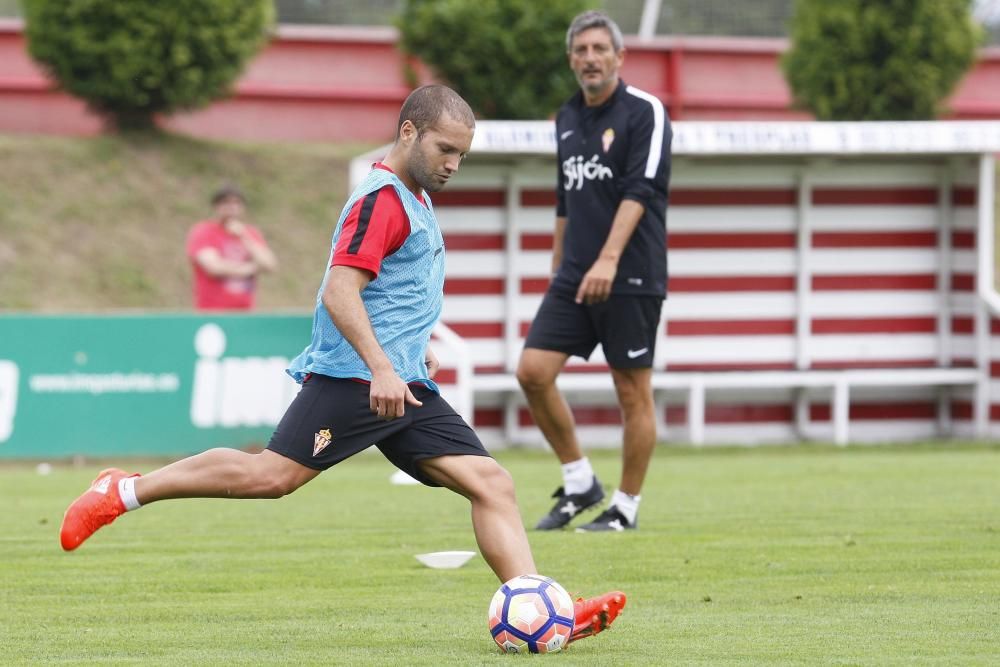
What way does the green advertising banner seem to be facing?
toward the camera

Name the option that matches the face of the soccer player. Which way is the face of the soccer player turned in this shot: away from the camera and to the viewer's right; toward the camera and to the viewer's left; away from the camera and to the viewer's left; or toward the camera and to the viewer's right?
toward the camera and to the viewer's right

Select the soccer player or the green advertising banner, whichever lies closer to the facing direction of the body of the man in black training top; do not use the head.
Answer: the soccer player

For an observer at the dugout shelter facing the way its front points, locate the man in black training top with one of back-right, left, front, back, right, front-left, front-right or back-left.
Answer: front

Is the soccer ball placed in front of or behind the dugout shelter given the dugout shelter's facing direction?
in front

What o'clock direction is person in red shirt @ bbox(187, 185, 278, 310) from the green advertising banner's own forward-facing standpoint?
The person in red shirt is roughly at 7 o'clock from the green advertising banner.

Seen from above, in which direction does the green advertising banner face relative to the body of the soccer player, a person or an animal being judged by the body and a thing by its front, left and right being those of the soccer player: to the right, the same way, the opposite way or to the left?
to the right

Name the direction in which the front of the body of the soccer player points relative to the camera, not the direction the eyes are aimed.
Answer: to the viewer's right

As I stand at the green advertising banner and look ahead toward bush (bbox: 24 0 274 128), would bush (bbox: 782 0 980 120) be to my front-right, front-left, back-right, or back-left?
front-right

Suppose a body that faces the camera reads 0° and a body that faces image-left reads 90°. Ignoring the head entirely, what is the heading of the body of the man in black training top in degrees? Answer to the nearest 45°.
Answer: approximately 45°

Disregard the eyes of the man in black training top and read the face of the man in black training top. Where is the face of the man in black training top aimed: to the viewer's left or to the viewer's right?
to the viewer's left

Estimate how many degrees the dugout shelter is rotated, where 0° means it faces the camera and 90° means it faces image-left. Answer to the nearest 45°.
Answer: approximately 0°

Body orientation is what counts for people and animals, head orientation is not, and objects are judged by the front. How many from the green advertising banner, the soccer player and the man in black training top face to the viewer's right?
1

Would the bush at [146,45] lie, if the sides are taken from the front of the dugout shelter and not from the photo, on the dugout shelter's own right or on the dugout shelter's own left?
on the dugout shelter's own right

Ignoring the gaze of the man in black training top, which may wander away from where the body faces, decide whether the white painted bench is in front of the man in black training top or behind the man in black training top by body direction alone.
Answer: behind
